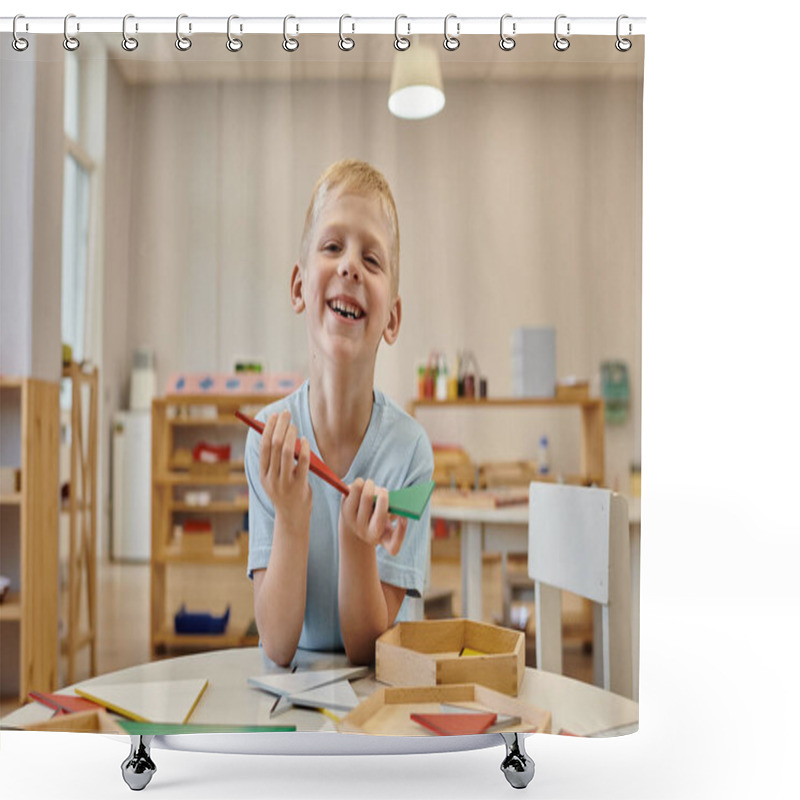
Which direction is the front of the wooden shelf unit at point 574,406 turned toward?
toward the camera

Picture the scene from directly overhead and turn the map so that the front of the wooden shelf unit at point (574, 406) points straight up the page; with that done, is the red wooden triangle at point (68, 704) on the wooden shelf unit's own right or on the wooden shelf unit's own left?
on the wooden shelf unit's own right
